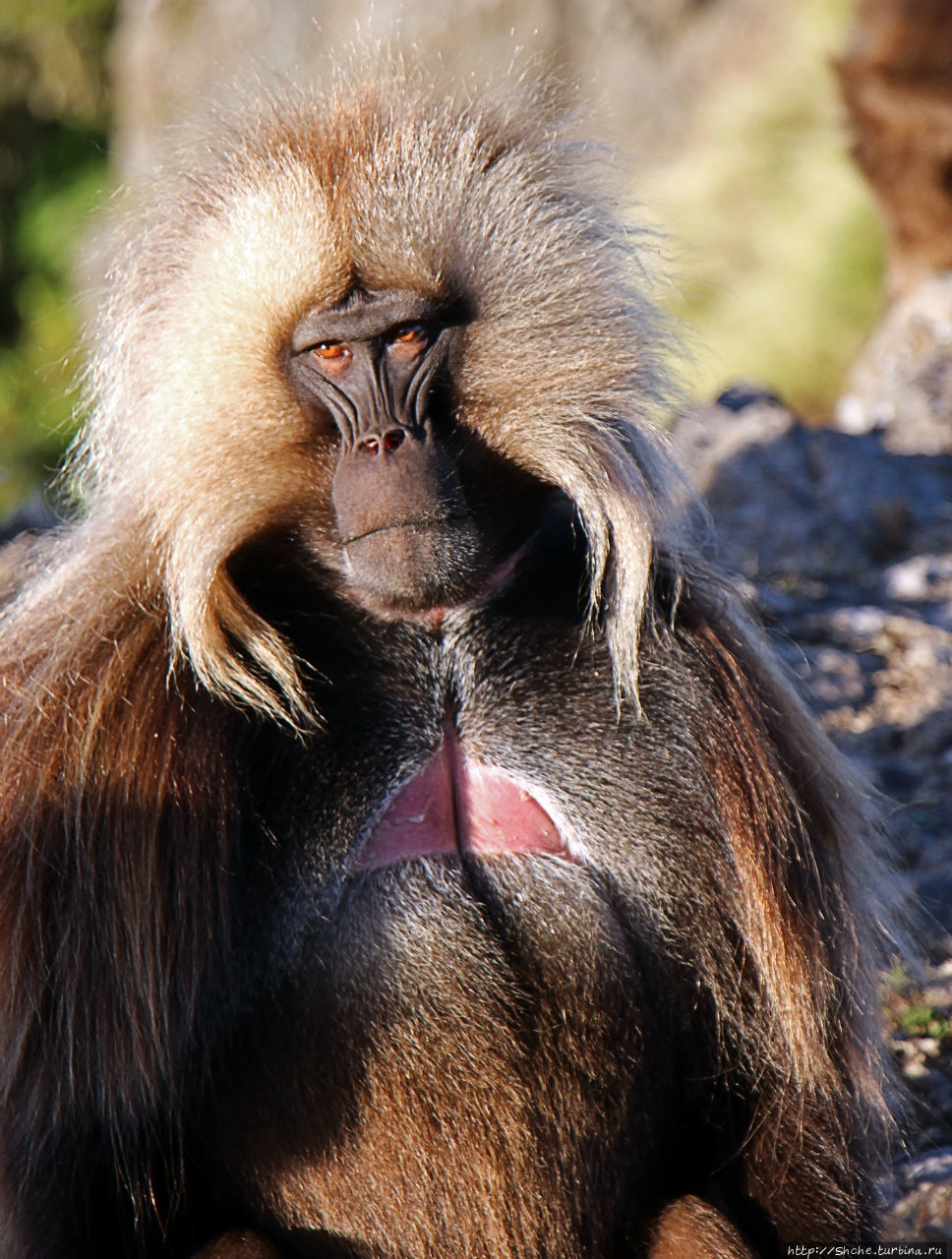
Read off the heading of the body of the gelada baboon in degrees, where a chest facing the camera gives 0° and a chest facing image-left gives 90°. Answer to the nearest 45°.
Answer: approximately 0°
